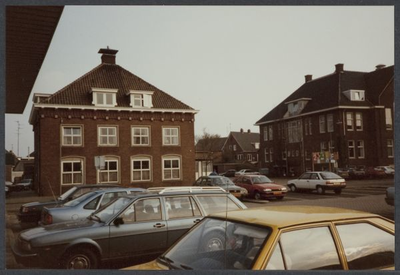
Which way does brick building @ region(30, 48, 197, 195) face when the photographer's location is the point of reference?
facing the viewer

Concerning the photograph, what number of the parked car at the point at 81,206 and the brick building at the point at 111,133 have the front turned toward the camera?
1

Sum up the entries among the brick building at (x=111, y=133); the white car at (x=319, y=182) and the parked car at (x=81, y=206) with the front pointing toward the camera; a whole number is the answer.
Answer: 1

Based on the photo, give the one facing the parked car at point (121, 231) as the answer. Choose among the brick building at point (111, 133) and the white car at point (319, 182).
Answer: the brick building

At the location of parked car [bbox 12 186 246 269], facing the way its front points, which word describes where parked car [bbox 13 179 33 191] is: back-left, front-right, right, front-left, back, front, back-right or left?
right

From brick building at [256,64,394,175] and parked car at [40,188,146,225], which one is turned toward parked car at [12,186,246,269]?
the brick building

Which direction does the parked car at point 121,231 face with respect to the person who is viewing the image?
facing the viewer and to the left of the viewer

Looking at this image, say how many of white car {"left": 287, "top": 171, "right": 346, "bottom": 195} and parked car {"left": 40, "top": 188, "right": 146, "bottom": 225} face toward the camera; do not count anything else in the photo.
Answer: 0

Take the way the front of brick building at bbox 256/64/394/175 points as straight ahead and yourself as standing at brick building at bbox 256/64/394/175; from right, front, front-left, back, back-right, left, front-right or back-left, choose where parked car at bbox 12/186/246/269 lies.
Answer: front
